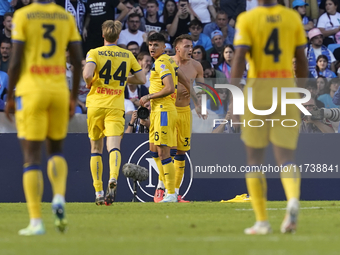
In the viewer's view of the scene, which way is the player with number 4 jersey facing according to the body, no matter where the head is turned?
away from the camera

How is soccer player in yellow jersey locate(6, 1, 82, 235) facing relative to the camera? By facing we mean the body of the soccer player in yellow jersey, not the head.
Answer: away from the camera

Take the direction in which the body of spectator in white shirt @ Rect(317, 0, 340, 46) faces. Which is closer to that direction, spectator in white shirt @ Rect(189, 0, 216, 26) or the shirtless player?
the shirtless player

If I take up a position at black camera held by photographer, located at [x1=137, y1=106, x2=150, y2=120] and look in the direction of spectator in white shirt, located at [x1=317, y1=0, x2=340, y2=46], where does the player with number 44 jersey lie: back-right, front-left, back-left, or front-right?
back-right

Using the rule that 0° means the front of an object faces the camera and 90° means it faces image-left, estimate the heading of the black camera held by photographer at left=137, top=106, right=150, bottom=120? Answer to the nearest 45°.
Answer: approximately 0°

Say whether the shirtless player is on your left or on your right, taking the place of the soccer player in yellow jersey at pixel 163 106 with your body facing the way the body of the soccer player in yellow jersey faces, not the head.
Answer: on your right

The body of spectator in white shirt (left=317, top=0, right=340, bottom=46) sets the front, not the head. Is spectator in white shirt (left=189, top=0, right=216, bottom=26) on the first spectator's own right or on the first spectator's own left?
on the first spectator's own right

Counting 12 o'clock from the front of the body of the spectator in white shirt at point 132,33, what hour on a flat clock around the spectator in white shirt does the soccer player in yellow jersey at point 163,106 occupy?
The soccer player in yellow jersey is roughly at 12 o'clock from the spectator in white shirt.

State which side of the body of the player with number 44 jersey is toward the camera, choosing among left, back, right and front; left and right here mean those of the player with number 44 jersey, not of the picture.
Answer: back

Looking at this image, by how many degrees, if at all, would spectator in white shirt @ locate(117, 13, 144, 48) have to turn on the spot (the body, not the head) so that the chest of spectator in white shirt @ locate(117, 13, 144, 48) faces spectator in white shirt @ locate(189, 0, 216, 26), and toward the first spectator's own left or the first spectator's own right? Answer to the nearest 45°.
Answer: approximately 135° to the first spectator's own left

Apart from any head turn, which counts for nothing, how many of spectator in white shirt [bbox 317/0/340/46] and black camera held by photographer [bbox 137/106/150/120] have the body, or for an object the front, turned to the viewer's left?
0

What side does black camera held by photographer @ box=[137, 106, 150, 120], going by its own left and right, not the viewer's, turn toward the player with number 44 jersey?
front

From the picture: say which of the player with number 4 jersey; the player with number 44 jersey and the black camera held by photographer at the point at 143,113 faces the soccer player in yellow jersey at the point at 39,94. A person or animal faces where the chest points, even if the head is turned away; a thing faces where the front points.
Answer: the black camera held by photographer

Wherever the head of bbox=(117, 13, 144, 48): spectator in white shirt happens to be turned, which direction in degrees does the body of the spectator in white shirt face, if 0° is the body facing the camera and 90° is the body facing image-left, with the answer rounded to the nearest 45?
approximately 0°

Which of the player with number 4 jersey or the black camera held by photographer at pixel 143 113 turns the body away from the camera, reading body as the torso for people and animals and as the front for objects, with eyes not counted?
the player with number 4 jersey

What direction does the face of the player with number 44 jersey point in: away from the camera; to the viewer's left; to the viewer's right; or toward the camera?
away from the camera
